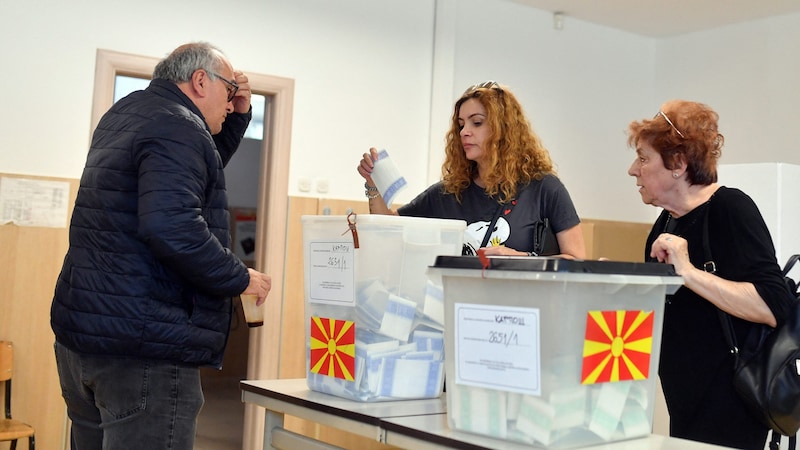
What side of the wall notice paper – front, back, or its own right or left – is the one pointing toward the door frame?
left

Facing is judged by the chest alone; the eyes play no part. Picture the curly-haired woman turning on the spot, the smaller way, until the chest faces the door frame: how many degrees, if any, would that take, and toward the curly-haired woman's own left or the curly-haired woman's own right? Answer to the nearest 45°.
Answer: approximately 90° to the curly-haired woman's own right

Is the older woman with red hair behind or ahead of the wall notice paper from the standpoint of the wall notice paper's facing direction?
ahead

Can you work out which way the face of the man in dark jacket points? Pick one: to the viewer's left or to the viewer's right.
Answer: to the viewer's right

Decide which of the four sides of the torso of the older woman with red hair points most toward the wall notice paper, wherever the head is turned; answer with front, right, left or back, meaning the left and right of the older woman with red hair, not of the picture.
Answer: front

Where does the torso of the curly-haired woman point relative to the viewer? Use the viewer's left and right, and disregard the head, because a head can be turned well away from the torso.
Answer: facing the viewer and to the left of the viewer

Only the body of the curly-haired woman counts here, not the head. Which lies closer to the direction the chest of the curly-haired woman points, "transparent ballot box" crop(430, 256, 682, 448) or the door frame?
the transparent ballot box

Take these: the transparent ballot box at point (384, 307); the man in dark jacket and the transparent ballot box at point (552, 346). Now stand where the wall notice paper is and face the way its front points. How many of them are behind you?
0

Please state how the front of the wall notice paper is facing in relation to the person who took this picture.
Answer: facing the viewer

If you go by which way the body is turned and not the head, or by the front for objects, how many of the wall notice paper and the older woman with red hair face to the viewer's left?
1

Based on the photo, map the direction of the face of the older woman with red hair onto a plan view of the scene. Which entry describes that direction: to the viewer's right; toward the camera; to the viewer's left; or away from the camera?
to the viewer's left

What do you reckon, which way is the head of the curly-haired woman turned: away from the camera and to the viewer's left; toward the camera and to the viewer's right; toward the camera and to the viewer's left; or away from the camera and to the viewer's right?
toward the camera and to the viewer's left

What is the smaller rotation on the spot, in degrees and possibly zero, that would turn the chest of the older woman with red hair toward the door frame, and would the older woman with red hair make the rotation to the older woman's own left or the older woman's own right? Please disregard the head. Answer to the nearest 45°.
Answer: approximately 45° to the older woman's own right

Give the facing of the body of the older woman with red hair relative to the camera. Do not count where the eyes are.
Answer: to the viewer's left
